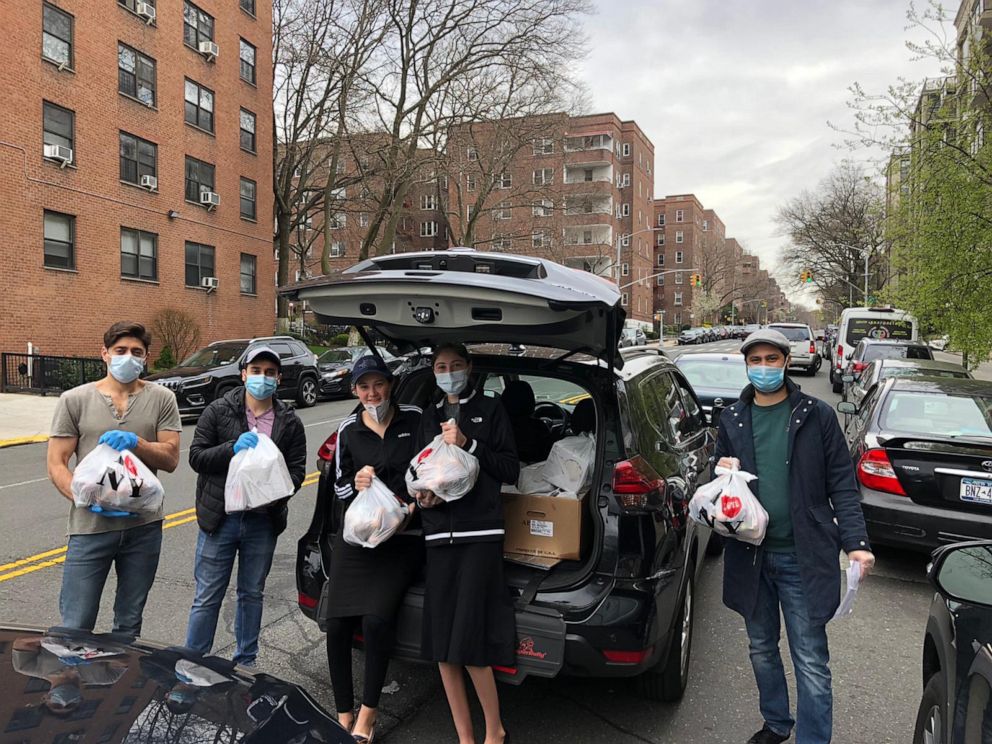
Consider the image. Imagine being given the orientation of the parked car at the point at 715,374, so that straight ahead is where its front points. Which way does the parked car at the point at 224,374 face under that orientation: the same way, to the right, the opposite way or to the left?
the opposite way

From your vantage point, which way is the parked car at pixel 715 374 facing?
away from the camera

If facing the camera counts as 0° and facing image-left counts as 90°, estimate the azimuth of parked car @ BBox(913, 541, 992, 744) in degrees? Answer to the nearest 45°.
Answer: approximately 135°

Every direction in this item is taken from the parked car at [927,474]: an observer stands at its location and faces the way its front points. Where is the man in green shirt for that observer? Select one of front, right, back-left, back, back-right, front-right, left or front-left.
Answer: back

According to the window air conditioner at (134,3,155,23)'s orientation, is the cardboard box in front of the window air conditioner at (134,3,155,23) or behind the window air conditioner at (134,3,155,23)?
in front

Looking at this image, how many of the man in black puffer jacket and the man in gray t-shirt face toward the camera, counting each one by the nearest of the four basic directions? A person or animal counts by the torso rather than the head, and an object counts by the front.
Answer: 2

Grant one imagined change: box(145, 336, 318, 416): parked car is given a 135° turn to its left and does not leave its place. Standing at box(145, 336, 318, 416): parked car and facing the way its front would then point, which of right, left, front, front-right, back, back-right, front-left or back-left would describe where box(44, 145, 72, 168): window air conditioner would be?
back-left

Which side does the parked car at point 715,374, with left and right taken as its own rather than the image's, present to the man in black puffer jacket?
back

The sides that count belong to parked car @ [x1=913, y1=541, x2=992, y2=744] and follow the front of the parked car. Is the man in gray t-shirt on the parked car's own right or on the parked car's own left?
on the parked car's own left

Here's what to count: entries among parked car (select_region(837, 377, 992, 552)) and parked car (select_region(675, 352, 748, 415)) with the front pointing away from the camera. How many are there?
2

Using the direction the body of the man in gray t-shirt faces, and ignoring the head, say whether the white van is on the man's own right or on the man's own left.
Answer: on the man's own left

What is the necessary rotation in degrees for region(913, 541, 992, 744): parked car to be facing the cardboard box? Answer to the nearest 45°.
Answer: approximately 45° to its left

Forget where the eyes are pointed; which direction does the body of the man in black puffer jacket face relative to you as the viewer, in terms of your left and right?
facing the viewer

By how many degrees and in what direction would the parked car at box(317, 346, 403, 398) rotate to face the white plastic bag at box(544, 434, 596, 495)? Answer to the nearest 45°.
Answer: approximately 45° to its left

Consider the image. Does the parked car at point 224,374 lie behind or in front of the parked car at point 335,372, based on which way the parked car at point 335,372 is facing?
in front

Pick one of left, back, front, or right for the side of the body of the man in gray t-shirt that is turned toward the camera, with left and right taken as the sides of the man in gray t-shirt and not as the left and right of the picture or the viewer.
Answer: front
